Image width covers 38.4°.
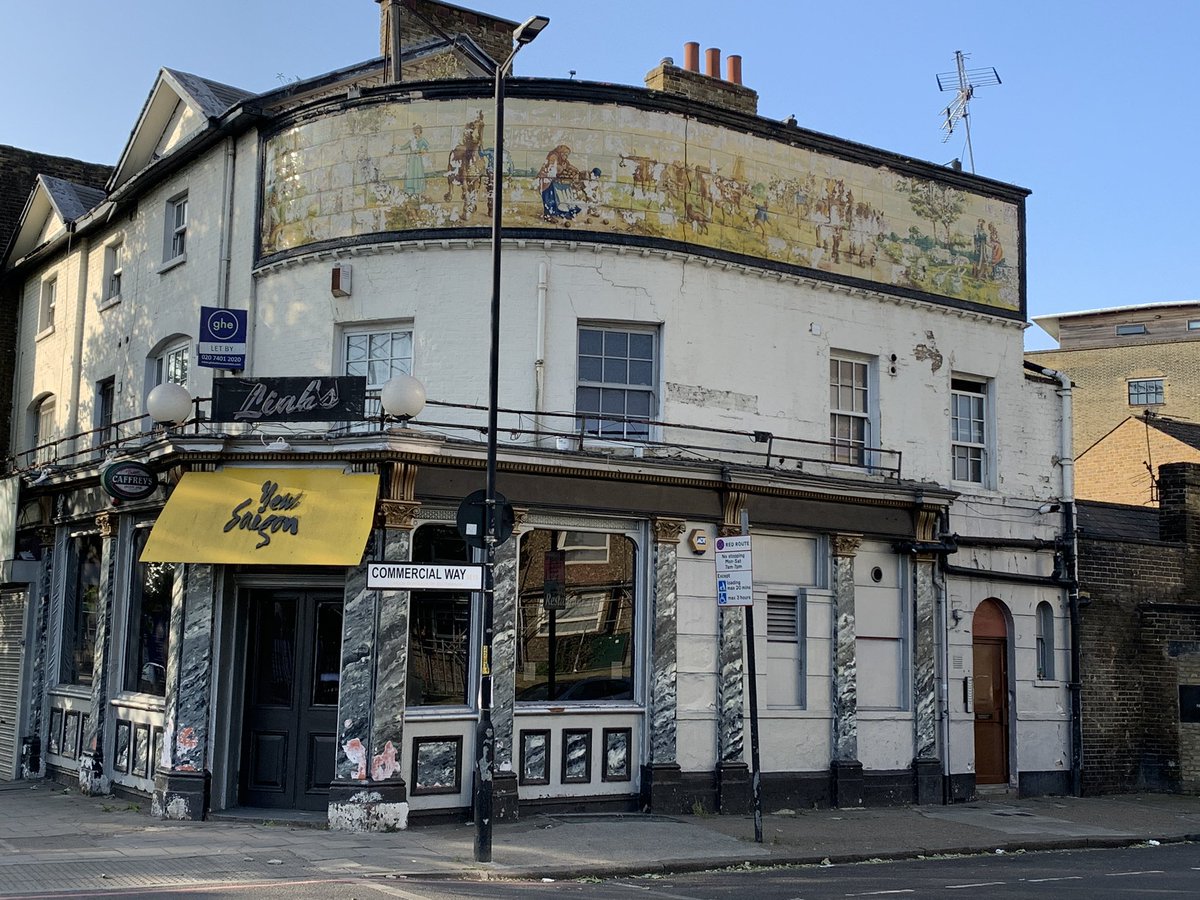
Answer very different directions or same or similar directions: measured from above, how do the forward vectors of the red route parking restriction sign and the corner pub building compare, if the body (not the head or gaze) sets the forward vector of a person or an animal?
same or similar directions

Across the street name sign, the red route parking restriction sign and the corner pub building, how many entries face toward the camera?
3

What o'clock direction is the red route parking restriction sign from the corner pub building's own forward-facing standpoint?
The red route parking restriction sign is roughly at 11 o'clock from the corner pub building.

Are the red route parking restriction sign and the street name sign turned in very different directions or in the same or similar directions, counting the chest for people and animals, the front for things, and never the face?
same or similar directions

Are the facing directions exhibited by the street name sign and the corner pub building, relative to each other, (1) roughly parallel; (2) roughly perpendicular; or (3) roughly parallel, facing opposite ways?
roughly parallel

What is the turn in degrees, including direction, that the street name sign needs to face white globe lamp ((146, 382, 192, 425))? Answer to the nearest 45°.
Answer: approximately 135° to its right

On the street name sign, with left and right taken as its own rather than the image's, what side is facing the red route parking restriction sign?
left

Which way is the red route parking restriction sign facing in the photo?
toward the camera

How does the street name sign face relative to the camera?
toward the camera

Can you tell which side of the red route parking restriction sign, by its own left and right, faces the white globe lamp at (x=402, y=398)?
right

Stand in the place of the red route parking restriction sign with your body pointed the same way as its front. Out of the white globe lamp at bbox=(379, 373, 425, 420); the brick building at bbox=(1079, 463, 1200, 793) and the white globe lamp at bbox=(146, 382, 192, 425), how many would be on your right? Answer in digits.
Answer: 2

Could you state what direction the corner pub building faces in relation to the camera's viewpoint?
facing the viewer

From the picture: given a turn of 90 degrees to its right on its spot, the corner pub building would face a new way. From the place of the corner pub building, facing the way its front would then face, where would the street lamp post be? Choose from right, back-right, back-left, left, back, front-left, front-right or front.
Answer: left

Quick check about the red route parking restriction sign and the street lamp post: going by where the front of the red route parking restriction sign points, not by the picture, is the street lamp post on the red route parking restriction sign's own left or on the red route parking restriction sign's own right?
on the red route parking restriction sign's own right
